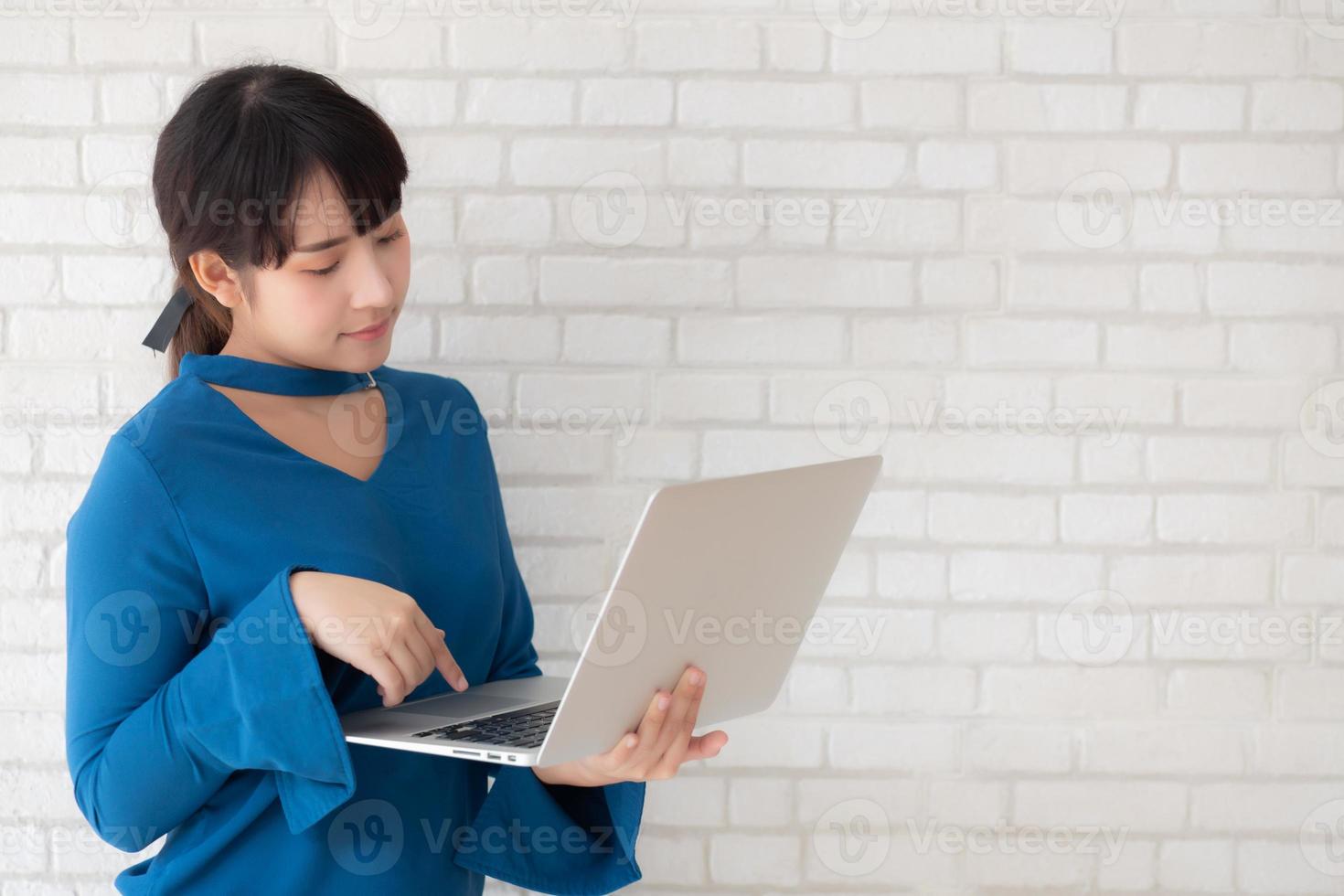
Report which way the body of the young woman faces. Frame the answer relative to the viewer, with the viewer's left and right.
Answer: facing the viewer and to the right of the viewer

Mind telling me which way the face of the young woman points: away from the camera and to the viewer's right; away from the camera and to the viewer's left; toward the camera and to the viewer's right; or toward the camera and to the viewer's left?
toward the camera and to the viewer's right
